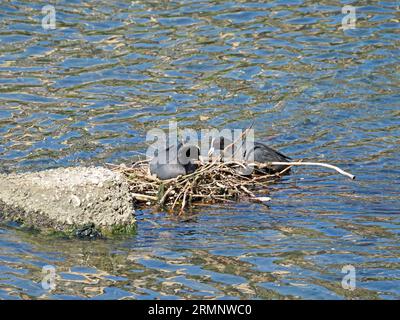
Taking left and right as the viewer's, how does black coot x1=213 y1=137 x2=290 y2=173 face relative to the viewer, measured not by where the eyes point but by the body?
facing to the left of the viewer

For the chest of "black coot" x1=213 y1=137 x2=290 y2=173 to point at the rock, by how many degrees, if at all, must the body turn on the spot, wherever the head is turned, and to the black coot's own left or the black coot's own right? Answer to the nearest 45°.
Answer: approximately 45° to the black coot's own left
